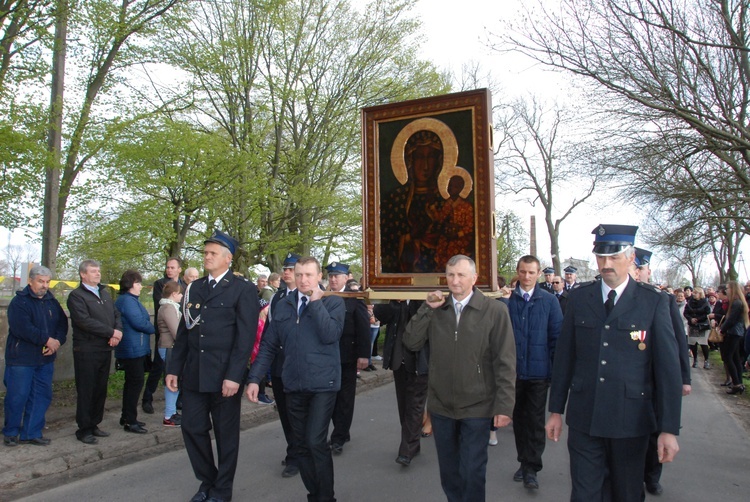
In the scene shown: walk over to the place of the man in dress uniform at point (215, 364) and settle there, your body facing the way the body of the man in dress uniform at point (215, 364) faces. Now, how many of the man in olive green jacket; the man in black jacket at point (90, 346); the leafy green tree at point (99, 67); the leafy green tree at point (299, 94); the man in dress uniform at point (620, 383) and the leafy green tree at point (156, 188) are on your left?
2

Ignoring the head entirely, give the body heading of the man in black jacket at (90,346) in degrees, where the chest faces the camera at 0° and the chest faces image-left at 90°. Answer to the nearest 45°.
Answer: approximately 315°

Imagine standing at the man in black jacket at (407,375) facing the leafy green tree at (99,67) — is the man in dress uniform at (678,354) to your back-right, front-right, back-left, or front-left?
back-right

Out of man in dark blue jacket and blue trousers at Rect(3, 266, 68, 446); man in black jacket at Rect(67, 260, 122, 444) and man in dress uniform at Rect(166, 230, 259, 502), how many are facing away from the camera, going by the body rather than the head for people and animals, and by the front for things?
0

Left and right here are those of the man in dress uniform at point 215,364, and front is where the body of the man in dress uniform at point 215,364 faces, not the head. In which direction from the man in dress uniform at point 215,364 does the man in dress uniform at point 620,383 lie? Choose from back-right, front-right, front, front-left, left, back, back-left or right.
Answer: left

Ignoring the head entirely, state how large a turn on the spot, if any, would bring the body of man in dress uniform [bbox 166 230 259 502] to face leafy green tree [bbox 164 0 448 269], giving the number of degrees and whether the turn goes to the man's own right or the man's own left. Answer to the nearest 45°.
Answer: approximately 135° to the man's own right

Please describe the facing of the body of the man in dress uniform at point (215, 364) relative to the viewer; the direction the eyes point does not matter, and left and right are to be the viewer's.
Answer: facing the viewer and to the left of the viewer

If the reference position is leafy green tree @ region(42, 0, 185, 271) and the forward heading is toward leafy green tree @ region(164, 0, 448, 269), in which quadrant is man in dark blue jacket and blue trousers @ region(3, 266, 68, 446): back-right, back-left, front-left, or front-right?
back-right

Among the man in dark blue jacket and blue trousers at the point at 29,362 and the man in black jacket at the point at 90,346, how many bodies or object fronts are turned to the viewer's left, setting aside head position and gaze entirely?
0

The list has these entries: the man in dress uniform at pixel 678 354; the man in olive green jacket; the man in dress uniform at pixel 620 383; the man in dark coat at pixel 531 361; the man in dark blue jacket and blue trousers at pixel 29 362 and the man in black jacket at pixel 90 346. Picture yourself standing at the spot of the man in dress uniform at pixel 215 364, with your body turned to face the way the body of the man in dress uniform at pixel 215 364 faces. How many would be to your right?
2
